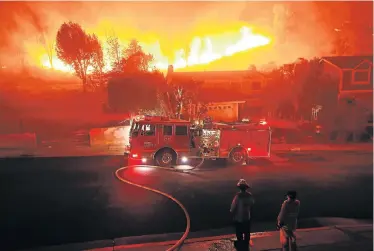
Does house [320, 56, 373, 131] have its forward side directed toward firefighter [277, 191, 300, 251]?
yes

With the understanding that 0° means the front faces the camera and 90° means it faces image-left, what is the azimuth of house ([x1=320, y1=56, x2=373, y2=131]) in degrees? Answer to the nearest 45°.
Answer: approximately 0°

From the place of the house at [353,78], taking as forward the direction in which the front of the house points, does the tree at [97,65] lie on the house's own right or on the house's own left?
on the house's own right

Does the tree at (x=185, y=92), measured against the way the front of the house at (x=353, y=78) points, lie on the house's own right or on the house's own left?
on the house's own right

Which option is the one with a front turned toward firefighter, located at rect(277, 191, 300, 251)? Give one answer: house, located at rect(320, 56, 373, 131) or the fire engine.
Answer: the house

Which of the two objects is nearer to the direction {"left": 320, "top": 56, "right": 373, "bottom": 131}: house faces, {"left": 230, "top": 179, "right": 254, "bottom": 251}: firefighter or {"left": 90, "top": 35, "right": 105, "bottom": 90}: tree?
the firefighter

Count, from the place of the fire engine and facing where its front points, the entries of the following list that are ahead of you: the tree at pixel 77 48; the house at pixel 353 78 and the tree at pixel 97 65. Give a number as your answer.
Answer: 2

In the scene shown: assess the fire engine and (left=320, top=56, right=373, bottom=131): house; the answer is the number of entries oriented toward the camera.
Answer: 1

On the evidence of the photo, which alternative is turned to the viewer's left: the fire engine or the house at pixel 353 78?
the fire engine

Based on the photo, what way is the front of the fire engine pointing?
to the viewer's left
